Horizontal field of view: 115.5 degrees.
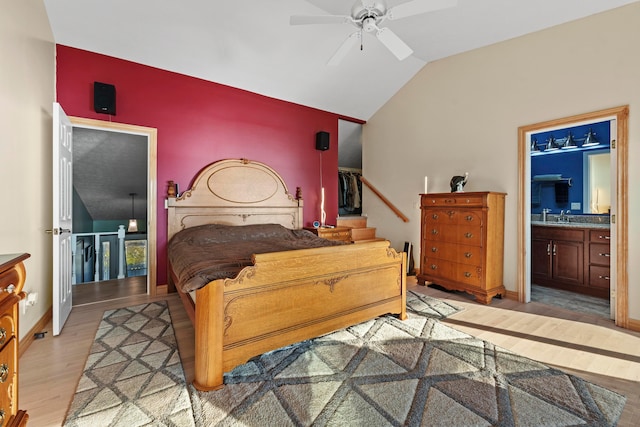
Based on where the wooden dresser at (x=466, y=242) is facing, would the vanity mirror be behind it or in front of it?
behind

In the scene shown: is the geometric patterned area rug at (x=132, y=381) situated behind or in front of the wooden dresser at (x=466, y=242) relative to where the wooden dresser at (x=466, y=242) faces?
in front

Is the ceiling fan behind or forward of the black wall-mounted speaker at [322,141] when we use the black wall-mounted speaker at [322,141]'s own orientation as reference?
forward

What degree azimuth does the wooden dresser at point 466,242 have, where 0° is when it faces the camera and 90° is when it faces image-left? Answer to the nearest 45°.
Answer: approximately 45°
